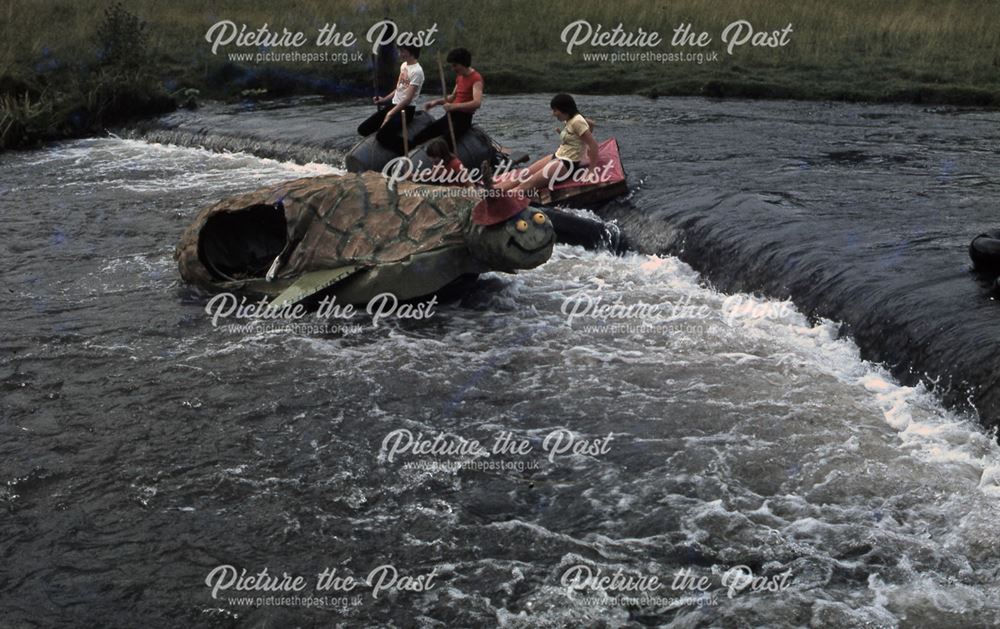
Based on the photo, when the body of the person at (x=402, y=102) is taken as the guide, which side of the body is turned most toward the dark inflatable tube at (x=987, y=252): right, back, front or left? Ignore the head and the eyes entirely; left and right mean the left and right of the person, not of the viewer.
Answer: left

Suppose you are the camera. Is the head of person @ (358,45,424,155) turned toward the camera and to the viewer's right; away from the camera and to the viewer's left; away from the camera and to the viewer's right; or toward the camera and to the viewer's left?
toward the camera and to the viewer's left

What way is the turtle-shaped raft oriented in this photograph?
to the viewer's right

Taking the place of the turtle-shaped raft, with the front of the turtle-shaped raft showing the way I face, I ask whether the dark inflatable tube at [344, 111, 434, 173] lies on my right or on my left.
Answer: on my left

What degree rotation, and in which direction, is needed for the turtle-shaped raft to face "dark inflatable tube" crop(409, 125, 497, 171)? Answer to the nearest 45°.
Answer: approximately 90° to its left

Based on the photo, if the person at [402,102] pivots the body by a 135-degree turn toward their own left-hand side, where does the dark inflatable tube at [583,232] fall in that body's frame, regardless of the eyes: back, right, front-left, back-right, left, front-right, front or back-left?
front-right

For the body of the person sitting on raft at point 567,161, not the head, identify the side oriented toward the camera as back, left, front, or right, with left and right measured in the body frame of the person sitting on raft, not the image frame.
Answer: left

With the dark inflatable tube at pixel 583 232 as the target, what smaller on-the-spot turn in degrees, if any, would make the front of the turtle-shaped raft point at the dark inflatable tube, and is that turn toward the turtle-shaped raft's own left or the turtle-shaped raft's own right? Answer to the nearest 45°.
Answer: approximately 45° to the turtle-shaped raft's own left

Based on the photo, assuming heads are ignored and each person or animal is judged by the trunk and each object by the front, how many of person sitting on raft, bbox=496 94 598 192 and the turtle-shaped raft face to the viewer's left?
1

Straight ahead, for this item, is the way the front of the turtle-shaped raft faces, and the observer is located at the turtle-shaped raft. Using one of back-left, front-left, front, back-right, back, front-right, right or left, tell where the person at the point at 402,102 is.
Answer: left
